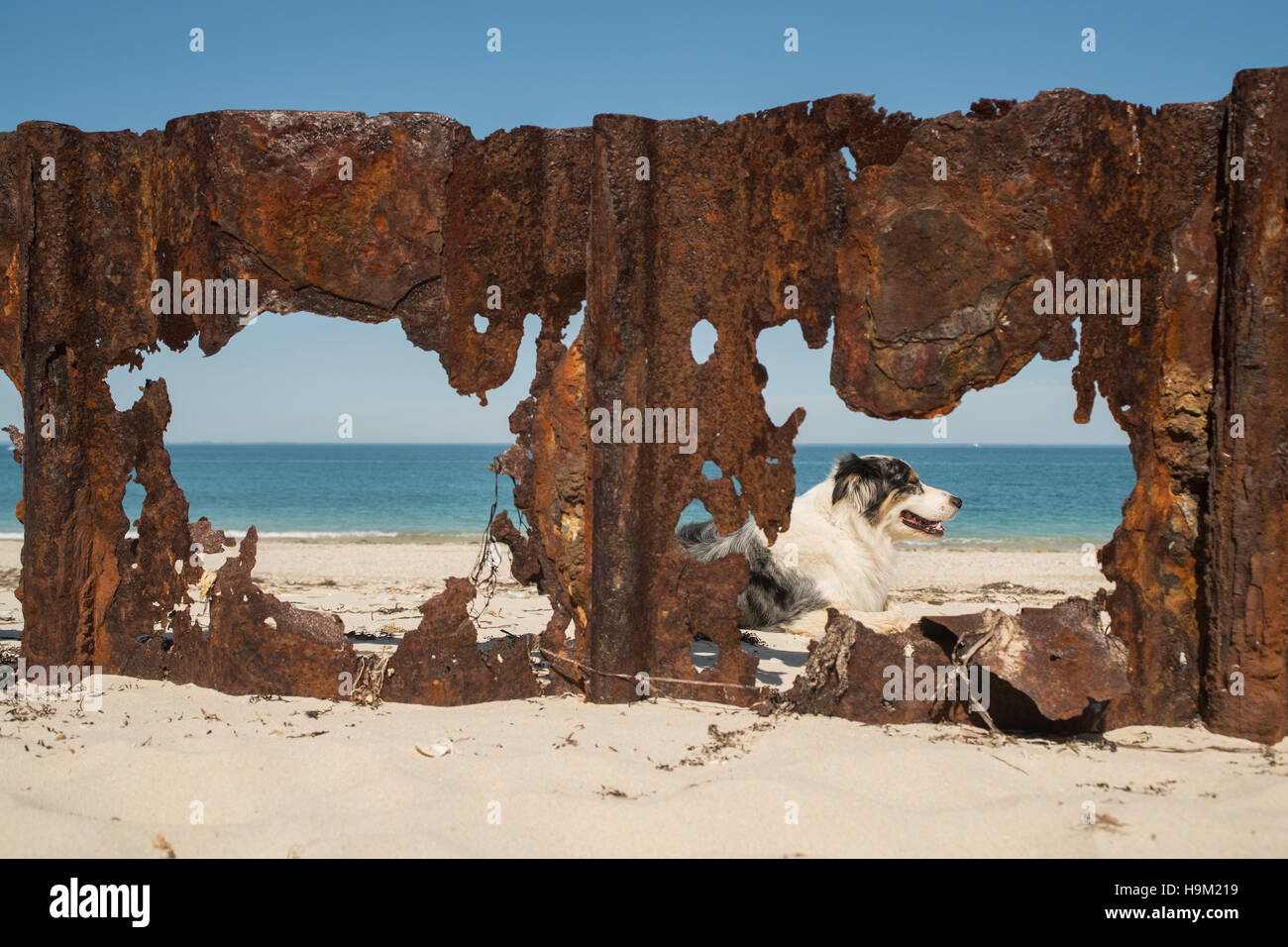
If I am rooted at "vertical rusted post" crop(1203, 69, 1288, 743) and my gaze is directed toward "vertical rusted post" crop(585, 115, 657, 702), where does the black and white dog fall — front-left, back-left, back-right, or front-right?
front-right

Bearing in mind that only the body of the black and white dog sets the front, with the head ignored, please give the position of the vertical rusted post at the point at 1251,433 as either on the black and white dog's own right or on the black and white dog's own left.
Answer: on the black and white dog's own right

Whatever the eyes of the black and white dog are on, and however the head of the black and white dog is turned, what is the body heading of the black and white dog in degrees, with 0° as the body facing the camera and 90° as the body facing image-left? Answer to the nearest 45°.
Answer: approximately 270°

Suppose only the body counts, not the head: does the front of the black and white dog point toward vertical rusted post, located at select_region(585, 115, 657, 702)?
no

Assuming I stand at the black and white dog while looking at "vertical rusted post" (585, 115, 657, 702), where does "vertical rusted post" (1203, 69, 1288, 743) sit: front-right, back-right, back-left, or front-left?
front-left
